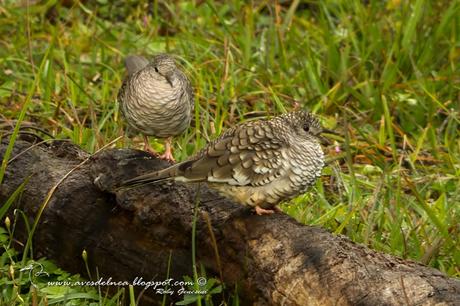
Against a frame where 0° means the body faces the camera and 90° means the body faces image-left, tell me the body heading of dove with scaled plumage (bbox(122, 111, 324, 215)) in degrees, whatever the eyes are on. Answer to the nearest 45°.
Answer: approximately 270°

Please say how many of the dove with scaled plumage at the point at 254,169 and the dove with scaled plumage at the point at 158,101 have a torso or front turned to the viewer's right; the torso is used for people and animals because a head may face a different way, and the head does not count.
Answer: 1

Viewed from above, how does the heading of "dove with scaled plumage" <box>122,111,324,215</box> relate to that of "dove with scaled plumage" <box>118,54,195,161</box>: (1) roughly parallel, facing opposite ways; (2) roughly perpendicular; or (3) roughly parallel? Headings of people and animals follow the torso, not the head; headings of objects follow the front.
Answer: roughly perpendicular

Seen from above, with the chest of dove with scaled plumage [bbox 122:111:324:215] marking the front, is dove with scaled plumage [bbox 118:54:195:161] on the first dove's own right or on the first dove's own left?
on the first dove's own left
